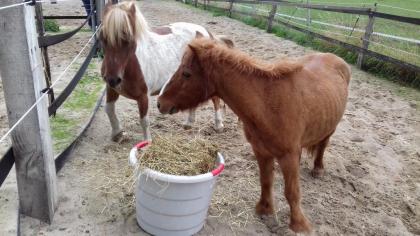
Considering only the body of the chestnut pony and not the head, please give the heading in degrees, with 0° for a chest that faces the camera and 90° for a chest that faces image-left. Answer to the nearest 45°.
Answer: approximately 45°

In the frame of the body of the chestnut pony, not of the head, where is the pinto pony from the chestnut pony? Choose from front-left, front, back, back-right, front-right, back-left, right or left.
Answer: right

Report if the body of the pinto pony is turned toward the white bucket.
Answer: no

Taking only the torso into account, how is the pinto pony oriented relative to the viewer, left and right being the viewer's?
facing the viewer and to the left of the viewer

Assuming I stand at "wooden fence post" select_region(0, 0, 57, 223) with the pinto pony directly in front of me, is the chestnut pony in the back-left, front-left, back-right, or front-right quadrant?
front-right

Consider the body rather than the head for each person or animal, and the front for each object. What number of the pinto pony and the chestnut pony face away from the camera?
0

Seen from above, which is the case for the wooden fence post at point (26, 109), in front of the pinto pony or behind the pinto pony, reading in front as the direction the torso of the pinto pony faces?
in front

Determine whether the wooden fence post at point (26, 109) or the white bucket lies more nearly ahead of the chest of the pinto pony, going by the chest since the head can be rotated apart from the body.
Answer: the wooden fence post

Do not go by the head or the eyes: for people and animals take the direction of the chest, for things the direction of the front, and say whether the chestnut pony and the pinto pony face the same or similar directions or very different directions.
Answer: same or similar directions
